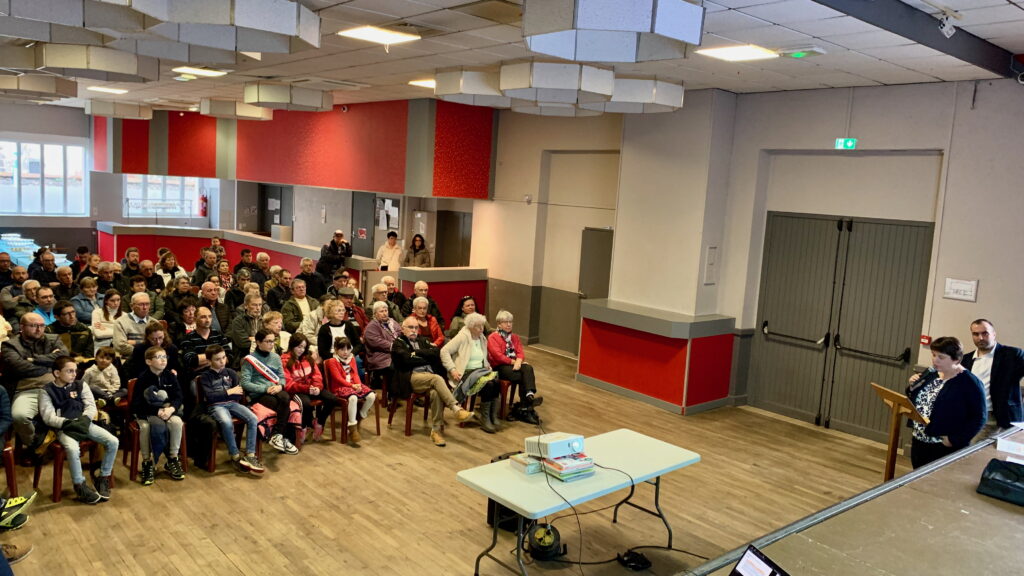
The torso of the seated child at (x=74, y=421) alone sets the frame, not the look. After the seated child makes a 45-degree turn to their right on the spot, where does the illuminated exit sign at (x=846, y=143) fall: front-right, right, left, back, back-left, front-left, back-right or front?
left

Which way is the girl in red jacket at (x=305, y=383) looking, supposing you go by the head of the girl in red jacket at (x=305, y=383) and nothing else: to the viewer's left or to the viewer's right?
to the viewer's right

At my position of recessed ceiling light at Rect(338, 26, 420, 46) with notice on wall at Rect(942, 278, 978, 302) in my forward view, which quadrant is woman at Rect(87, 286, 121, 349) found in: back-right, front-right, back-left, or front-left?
back-left

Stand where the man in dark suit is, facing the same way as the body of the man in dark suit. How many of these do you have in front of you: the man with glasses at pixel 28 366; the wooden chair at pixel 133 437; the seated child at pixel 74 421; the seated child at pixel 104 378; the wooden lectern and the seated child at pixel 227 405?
6

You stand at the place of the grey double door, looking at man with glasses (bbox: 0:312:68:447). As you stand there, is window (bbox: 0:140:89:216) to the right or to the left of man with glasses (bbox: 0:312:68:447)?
right

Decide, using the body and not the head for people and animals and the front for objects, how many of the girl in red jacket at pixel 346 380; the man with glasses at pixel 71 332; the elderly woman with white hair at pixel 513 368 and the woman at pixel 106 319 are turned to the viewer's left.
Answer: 0

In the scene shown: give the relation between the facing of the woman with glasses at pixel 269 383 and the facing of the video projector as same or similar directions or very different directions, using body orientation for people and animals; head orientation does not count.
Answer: same or similar directions

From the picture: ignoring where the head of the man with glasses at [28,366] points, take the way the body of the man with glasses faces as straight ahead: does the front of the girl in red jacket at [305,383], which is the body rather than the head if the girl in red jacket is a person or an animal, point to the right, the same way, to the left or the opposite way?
the same way

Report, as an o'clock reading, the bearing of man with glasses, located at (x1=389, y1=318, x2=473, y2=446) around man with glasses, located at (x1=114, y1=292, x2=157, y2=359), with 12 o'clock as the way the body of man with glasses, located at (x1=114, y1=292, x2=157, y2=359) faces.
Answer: man with glasses, located at (x1=389, y1=318, x2=473, y2=446) is roughly at 11 o'clock from man with glasses, located at (x1=114, y1=292, x2=157, y2=359).

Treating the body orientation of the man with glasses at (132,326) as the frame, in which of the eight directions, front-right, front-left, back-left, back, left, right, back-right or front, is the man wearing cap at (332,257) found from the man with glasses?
left

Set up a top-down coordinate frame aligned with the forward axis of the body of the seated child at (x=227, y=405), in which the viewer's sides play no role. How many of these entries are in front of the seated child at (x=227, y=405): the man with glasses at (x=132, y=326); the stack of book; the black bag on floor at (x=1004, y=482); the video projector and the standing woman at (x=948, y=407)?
4

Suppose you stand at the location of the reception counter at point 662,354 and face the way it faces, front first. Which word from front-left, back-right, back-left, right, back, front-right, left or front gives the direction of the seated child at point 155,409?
front

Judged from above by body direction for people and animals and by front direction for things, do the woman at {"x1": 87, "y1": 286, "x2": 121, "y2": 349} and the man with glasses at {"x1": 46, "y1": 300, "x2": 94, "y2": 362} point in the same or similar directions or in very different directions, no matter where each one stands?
same or similar directions

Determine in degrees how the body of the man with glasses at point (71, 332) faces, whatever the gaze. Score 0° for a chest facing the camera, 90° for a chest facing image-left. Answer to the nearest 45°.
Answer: approximately 315°

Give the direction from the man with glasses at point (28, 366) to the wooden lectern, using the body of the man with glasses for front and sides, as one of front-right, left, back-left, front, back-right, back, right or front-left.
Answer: front

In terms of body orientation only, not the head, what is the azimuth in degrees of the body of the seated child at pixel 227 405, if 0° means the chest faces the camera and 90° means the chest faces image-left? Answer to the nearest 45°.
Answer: approximately 315°

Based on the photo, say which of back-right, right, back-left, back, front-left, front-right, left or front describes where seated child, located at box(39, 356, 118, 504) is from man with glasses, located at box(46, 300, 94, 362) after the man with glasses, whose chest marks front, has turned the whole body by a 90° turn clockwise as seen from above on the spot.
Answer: front-left
